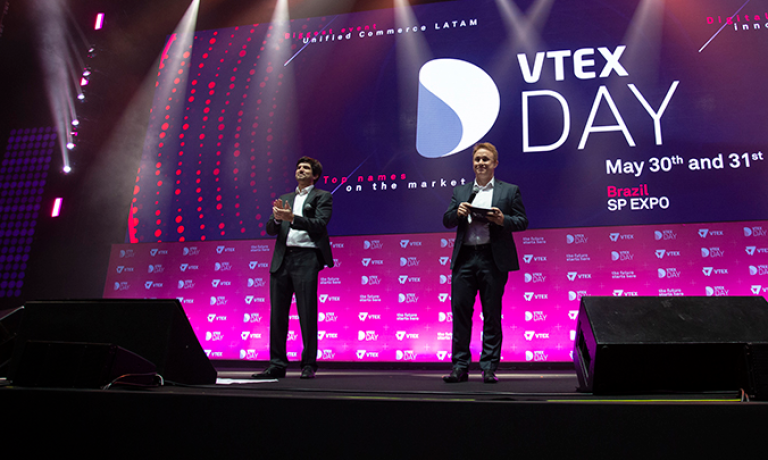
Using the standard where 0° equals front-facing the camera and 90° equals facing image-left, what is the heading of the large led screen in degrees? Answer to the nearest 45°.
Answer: approximately 0°

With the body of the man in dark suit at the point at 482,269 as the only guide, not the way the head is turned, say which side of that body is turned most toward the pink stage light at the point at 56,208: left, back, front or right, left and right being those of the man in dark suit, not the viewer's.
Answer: right

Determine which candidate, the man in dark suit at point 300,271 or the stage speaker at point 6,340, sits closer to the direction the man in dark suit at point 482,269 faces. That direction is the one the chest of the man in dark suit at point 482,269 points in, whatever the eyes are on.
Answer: the stage speaker

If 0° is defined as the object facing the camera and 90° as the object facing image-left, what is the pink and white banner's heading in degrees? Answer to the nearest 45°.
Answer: approximately 0°

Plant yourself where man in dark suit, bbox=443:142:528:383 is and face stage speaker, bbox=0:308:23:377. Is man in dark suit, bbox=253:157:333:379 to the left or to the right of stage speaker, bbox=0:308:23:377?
right
